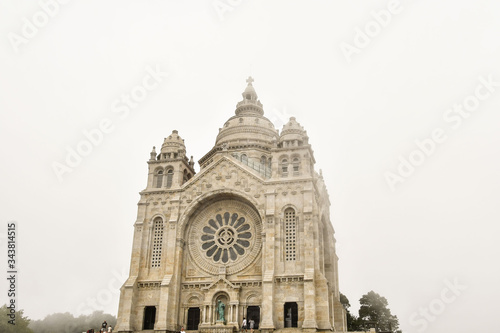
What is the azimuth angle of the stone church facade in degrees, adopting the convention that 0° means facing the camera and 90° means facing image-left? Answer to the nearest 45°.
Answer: approximately 0°
